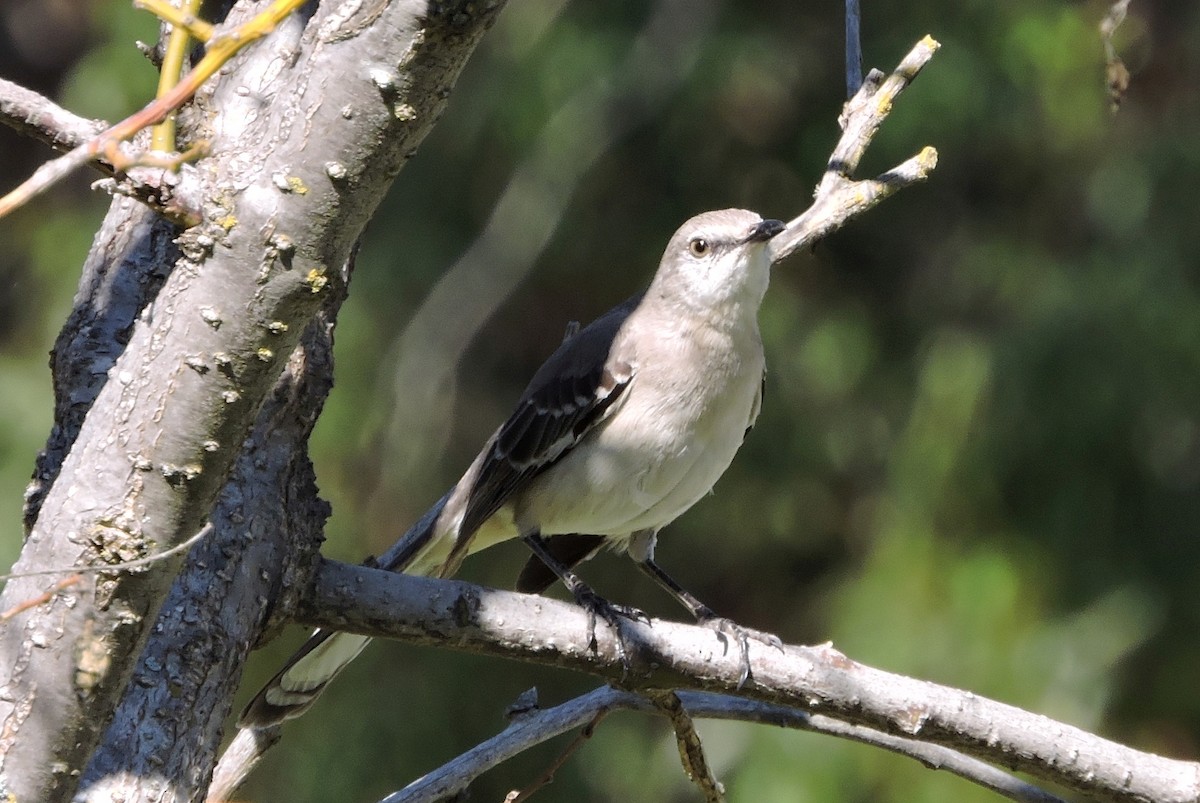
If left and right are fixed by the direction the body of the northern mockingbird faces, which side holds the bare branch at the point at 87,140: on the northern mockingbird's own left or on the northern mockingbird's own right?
on the northern mockingbird's own right

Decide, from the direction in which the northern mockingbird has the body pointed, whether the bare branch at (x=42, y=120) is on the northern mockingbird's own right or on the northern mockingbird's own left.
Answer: on the northern mockingbird's own right

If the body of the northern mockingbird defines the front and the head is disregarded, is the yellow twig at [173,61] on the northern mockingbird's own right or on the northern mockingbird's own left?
on the northern mockingbird's own right

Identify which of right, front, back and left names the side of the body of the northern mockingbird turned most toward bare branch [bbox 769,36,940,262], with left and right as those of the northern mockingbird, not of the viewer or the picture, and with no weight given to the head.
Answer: front

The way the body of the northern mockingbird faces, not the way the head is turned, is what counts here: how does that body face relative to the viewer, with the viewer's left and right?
facing the viewer and to the right of the viewer
